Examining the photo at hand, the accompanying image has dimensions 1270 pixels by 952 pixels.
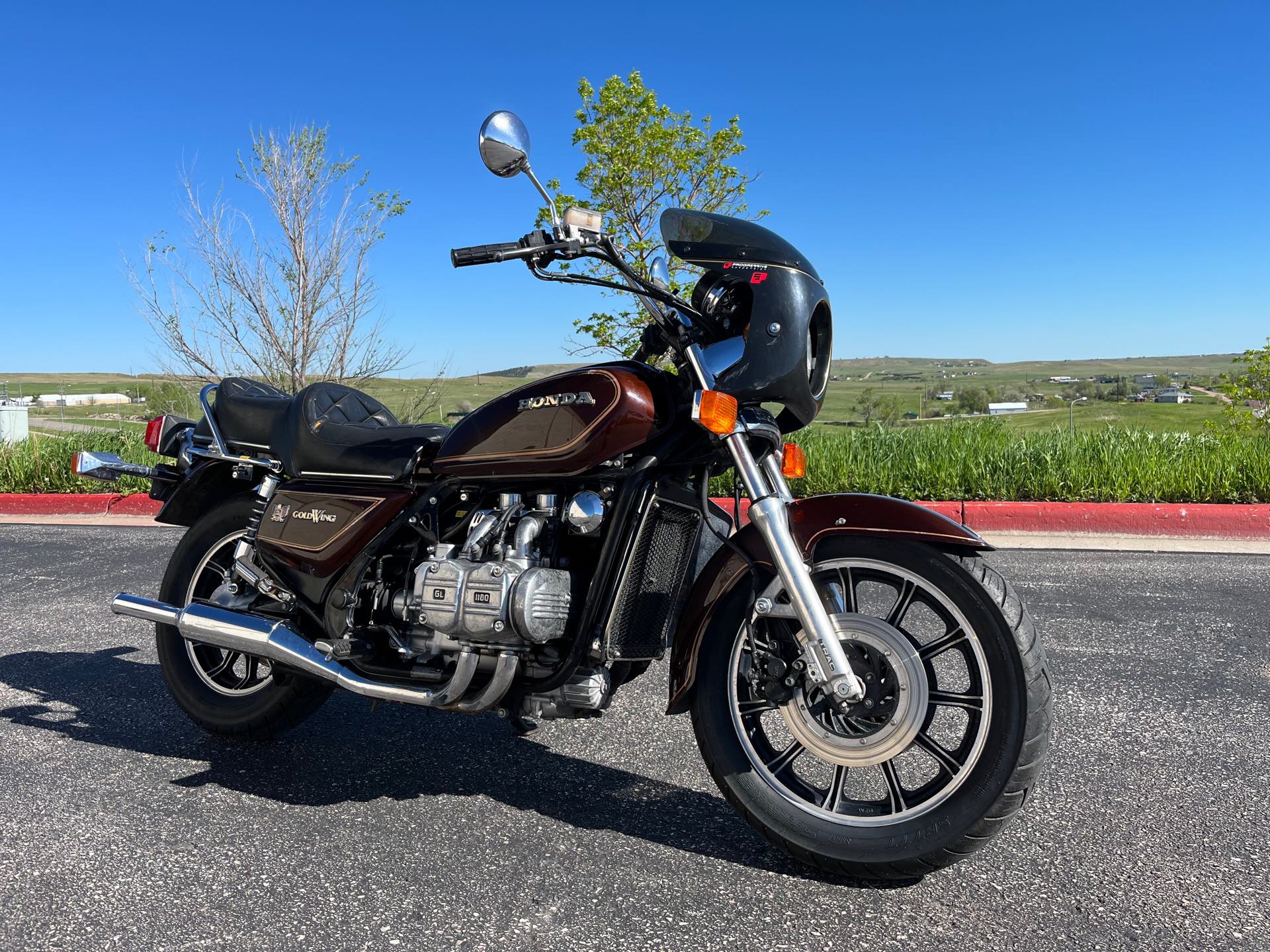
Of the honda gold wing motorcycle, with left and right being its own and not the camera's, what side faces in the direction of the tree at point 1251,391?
left

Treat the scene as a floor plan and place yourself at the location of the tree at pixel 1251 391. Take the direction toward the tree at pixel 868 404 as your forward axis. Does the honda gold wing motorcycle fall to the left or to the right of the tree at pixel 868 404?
left

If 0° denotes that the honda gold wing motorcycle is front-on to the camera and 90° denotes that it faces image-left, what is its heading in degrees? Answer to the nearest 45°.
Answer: approximately 315°

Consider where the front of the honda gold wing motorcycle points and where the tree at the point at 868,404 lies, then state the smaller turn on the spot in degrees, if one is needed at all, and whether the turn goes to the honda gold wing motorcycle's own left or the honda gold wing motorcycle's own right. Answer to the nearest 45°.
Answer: approximately 135° to the honda gold wing motorcycle's own left
